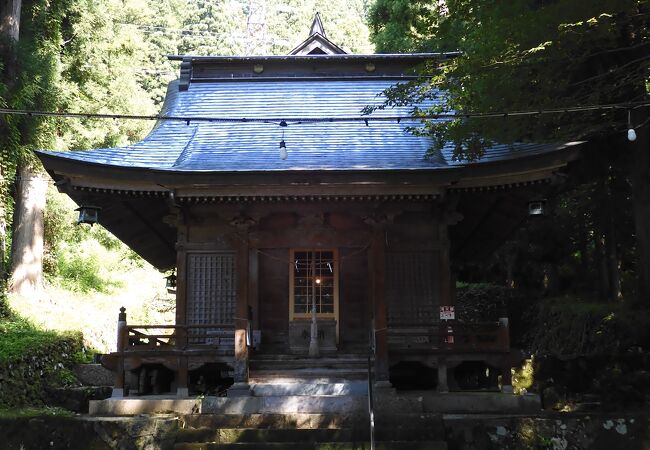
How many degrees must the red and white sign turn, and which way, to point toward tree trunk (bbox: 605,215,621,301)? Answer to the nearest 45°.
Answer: approximately 135° to its left

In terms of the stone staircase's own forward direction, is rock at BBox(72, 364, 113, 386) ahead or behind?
behind

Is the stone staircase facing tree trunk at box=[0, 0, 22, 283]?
no

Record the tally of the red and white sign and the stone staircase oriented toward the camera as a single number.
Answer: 2

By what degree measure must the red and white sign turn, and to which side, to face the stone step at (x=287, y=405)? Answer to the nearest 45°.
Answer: approximately 45° to its right

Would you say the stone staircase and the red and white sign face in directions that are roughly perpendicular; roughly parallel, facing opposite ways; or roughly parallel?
roughly parallel

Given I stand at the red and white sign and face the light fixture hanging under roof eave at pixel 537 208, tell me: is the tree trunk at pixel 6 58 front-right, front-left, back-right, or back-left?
back-left

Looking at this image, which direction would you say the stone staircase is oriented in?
toward the camera

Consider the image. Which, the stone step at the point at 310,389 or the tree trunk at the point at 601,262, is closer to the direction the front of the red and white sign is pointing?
the stone step

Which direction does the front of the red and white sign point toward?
toward the camera

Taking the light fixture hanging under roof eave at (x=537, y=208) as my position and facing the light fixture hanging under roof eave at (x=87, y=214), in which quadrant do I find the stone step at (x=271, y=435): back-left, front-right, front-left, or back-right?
front-left

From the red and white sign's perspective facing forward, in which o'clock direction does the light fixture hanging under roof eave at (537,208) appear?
The light fixture hanging under roof eave is roughly at 8 o'clock from the red and white sign.

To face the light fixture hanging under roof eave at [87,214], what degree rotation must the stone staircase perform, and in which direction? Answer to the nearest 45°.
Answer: approximately 90° to its right

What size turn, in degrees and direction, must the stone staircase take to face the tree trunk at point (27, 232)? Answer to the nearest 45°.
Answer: approximately 135° to its right

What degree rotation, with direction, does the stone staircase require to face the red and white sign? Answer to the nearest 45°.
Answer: approximately 135° to its left

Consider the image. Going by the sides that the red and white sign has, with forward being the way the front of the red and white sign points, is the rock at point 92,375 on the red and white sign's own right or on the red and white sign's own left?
on the red and white sign's own right

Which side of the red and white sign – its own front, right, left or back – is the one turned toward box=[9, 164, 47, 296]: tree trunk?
right
